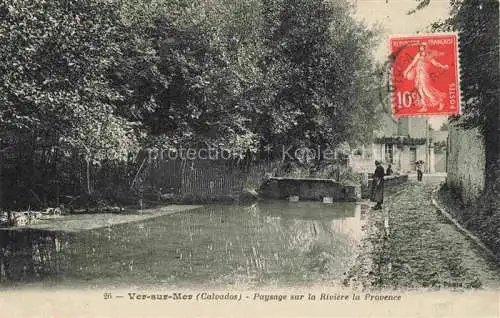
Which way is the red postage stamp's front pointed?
toward the camera
